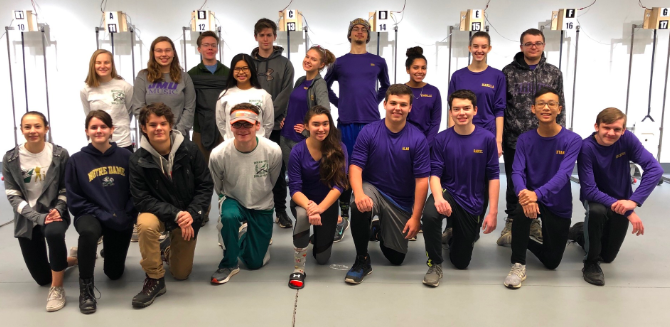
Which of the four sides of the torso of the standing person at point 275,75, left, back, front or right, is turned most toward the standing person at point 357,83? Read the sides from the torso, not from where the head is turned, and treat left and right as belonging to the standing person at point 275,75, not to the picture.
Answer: left

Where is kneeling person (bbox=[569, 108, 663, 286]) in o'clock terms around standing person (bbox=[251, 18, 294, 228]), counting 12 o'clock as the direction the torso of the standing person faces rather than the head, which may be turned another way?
The kneeling person is roughly at 10 o'clock from the standing person.

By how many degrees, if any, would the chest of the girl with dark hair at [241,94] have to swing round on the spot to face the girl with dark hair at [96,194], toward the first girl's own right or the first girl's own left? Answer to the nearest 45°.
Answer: approximately 45° to the first girl's own right

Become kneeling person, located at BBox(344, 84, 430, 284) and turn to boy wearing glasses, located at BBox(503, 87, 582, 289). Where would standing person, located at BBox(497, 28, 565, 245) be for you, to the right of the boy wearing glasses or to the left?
left

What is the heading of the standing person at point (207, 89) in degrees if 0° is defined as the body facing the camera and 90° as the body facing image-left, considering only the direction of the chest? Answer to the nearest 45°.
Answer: approximately 0°

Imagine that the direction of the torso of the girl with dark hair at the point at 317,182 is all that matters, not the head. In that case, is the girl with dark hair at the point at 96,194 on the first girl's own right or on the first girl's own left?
on the first girl's own right

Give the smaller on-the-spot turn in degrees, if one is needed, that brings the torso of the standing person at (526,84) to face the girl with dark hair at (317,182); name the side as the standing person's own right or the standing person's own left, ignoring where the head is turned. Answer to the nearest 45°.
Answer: approximately 45° to the standing person's own right

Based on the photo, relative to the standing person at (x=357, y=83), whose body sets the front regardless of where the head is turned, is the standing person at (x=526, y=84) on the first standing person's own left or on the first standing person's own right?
on the first standing person's own left

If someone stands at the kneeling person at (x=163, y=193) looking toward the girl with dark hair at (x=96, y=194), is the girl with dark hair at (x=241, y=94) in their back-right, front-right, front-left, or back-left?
back-right
